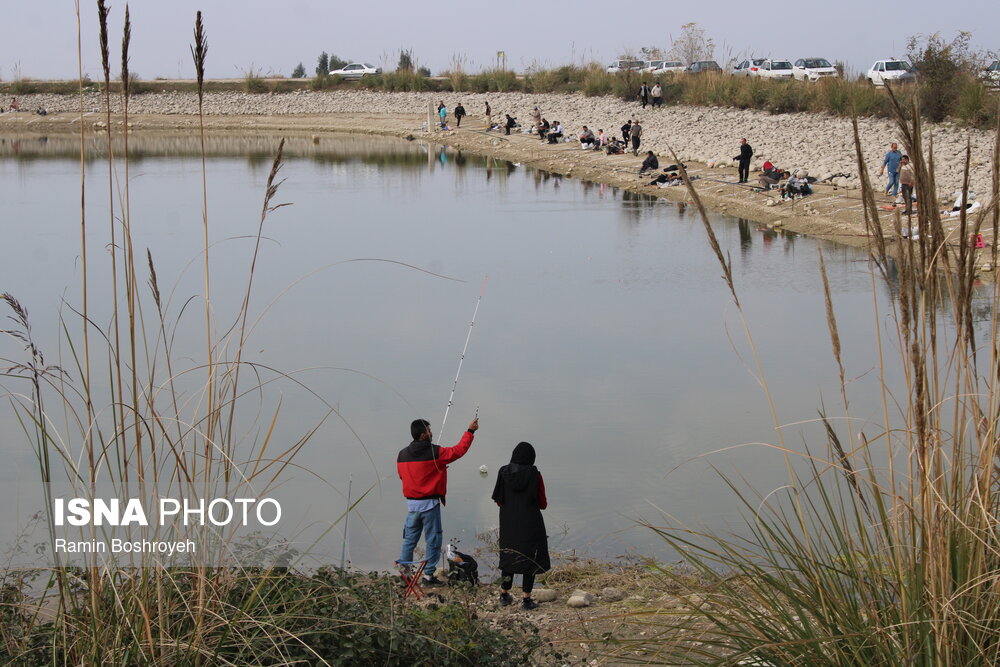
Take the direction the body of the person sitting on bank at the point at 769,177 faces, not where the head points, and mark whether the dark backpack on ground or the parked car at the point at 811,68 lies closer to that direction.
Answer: the dark backpack on ground

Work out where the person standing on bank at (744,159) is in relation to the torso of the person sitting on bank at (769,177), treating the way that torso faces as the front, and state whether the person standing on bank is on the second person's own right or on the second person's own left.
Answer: on the second person's own right

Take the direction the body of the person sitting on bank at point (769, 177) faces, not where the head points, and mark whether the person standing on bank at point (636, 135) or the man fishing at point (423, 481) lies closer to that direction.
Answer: the man fishing

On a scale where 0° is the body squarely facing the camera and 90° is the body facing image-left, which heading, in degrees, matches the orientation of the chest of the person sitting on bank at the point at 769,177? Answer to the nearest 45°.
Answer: approximately 45°

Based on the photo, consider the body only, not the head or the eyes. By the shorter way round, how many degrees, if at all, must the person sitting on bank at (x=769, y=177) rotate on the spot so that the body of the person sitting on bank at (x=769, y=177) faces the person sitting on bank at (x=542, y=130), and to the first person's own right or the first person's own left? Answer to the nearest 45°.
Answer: approximately 90° to the first person's own right

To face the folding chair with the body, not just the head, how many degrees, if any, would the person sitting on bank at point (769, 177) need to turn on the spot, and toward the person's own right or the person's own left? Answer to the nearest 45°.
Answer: approximately 45° to the person's own left

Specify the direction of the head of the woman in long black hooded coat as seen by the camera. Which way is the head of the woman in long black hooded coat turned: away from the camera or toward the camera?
away from the camera

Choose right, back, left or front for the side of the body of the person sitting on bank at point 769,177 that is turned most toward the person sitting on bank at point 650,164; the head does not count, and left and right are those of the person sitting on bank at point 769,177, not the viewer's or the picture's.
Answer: right
